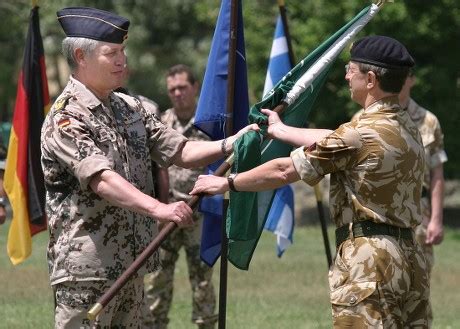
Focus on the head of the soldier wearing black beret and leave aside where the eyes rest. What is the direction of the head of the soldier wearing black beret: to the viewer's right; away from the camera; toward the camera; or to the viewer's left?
to the viewer's left

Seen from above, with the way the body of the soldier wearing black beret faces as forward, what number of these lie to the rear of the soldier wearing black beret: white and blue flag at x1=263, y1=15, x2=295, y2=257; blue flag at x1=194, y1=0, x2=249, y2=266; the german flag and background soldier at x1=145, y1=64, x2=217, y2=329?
0

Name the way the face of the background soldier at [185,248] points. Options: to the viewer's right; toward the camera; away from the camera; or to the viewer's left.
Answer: toward the camera

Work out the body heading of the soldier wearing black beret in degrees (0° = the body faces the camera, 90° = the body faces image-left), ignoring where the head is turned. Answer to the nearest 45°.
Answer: approximately 135°

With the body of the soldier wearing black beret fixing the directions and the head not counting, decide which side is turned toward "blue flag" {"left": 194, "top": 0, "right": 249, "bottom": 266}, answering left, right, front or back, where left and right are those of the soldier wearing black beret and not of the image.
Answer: front

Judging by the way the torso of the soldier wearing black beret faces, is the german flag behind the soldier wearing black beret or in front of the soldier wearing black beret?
in front

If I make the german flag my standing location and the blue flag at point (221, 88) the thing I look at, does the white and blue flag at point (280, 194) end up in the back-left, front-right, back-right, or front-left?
front-left
